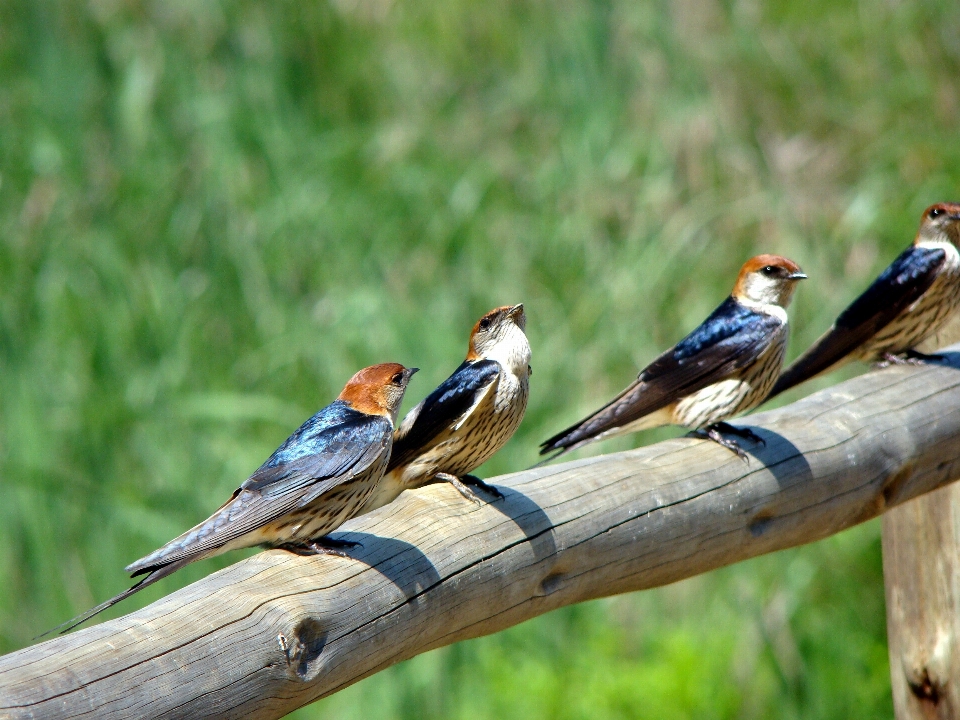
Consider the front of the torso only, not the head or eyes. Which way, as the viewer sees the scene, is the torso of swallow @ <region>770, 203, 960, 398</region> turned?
to the viewer's right

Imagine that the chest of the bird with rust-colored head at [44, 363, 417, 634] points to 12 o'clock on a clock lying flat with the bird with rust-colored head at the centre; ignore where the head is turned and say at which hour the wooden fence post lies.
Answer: The wooden fence post is roughly at 11 o'clock from the bird with rust-colored head.

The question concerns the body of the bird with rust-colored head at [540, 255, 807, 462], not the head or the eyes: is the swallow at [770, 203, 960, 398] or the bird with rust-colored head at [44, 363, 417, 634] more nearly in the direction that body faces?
the swallow

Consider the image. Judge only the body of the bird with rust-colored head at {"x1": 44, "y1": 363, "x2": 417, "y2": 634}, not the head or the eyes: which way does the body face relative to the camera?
to the viewer's right

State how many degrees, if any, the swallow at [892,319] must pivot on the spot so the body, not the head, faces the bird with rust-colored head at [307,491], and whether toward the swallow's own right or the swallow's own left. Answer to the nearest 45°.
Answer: approximately 135° to the swallow's own right

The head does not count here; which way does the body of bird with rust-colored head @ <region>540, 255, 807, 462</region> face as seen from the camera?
to the viewer's right

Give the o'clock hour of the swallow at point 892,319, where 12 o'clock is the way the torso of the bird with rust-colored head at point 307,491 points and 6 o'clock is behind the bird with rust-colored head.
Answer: The swallow is roughly at 11 o'clock from the bird with rust-colored head.

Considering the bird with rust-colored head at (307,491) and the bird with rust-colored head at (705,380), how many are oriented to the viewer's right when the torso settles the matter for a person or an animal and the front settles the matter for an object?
2
